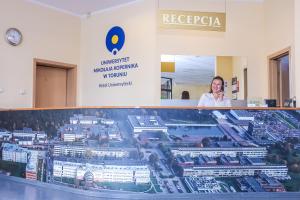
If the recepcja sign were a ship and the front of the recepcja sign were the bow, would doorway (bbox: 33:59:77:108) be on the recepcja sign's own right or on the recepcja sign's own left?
on the recepcja sign's own right

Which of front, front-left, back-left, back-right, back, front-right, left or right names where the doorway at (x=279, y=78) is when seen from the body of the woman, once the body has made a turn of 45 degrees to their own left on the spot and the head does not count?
left

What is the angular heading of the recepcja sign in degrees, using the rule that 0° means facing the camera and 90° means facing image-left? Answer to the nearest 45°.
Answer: approximately 0°

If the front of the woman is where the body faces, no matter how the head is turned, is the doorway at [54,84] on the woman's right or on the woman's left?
on the woman's right

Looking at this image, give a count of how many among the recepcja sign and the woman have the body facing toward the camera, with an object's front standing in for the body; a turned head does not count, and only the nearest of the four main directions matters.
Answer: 2
